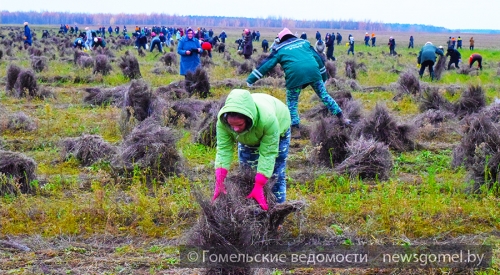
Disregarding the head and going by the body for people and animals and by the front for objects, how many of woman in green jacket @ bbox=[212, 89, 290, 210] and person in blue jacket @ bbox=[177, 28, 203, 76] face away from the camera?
0

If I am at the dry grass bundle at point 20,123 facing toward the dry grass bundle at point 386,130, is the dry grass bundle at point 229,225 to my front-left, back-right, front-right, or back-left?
front-right

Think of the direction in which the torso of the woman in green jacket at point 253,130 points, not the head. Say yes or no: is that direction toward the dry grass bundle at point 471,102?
no

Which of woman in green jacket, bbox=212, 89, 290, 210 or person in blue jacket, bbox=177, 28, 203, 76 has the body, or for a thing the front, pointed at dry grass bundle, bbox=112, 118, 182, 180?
the person in blue jacket

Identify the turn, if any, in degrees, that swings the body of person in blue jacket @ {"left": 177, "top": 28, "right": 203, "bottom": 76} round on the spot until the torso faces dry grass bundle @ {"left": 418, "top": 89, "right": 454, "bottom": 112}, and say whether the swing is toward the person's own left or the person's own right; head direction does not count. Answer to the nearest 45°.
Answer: approximately 45° to the person's own left

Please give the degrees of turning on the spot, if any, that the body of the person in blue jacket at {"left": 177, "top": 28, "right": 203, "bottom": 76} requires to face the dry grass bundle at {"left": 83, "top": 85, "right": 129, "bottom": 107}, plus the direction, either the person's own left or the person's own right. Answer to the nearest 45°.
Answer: approximately 45° to the person's own right

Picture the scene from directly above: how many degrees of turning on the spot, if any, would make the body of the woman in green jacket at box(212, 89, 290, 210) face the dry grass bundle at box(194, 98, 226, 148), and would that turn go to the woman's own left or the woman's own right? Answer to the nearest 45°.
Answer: approximately 135° to the woman's own right

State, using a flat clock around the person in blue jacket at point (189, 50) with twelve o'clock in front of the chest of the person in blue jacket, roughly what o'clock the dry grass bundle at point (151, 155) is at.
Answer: The dry grass bundle is roughly at 12 o'clock from the person in blue jacket.

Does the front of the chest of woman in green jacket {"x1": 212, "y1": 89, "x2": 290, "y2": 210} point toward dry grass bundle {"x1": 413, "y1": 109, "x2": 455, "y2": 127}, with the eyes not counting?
no

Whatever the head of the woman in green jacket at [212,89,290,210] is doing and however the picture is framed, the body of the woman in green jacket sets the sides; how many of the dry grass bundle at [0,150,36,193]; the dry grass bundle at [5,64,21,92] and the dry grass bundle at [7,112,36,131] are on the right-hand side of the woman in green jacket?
3

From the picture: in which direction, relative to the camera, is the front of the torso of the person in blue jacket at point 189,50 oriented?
toward the camera

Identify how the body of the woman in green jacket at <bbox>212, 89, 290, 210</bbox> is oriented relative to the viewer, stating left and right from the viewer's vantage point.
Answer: facing the viewer and to the left of the viewer

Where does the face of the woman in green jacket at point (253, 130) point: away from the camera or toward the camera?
toward the camera

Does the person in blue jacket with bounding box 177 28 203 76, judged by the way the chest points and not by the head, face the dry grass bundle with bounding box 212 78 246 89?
no

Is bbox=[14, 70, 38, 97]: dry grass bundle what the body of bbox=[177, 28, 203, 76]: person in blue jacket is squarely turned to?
no

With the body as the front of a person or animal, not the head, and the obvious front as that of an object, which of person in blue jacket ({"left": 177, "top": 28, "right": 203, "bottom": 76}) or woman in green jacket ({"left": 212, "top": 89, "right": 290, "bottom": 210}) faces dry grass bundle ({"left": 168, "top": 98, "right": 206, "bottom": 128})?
the person in blue jacket

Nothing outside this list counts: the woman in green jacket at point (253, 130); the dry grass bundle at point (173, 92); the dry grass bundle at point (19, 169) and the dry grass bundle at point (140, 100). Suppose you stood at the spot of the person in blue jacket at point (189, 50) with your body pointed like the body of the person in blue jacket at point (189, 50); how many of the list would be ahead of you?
4

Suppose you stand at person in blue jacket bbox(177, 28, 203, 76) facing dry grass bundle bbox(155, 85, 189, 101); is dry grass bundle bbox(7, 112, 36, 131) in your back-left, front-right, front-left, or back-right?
front-right

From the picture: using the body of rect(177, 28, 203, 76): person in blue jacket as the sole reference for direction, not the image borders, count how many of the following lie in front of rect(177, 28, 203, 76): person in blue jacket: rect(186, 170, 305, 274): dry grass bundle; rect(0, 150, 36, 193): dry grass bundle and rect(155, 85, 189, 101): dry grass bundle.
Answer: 3
